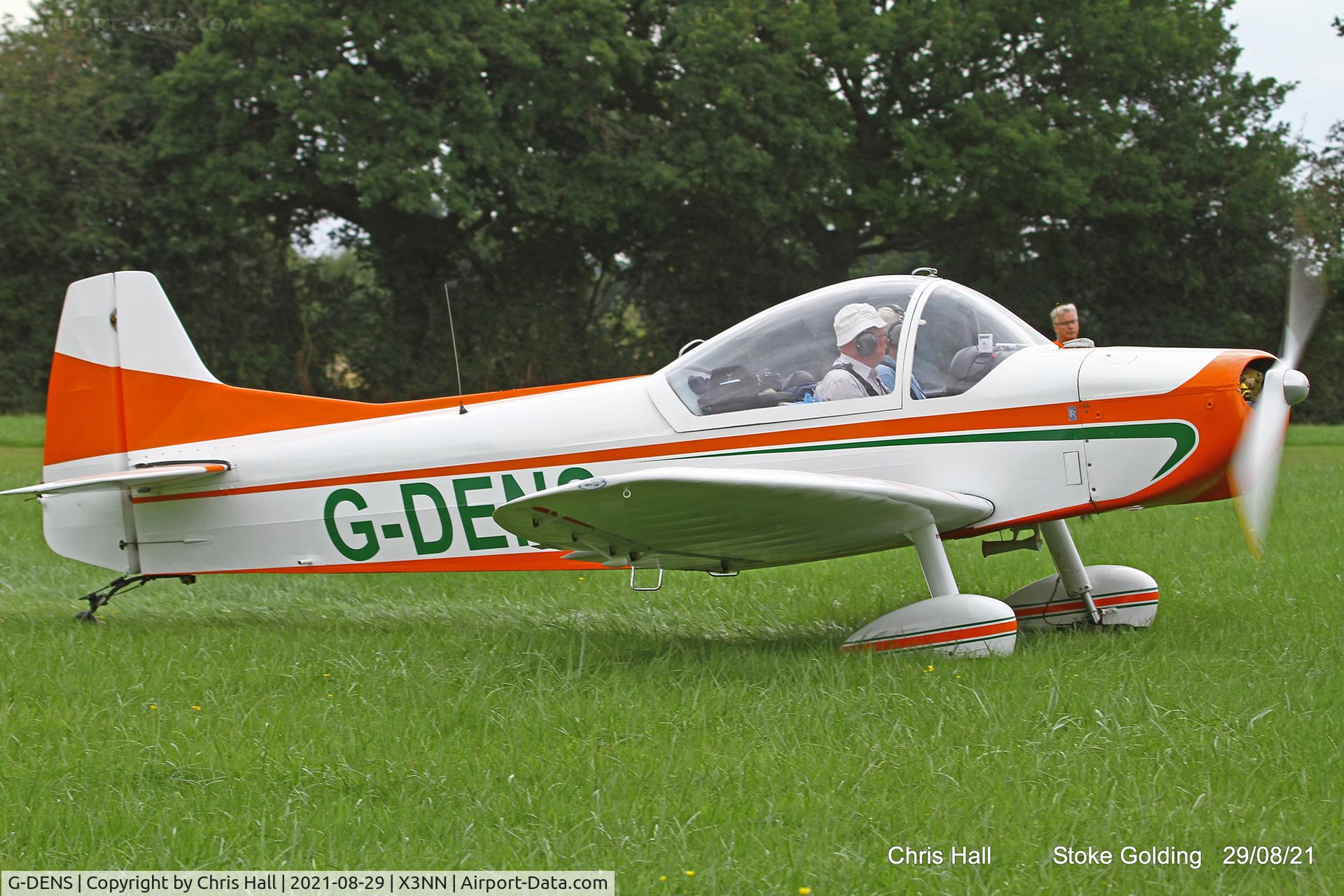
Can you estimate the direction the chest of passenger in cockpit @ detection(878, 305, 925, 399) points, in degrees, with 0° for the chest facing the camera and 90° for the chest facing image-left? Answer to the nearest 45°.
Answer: approximately 270°

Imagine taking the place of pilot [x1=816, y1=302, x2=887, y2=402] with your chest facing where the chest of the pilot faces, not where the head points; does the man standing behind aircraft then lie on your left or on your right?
on your left

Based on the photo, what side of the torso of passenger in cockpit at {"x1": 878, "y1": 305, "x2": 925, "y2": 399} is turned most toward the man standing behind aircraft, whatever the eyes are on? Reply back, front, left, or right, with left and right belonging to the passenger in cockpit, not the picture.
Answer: left

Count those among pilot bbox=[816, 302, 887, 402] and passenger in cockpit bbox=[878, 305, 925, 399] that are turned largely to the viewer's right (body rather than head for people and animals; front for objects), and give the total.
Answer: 2

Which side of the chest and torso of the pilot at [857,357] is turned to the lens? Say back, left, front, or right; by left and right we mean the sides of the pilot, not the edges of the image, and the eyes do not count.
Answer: right
